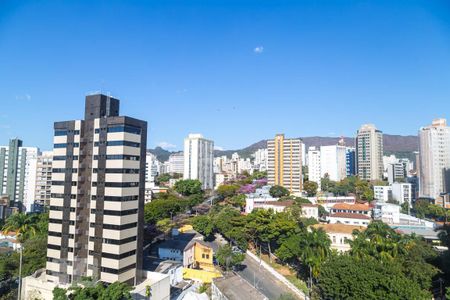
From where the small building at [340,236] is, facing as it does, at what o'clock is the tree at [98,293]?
The tree is roughly at 1 o'clock from the small building.

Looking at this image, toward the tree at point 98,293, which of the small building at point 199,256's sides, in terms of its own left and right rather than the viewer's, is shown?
right

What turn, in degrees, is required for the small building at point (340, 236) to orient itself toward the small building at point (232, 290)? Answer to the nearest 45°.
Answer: approximately 45° to its right

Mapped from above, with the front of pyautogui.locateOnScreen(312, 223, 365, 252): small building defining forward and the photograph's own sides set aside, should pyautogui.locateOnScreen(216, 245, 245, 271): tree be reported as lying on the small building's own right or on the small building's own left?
on the small building's own right

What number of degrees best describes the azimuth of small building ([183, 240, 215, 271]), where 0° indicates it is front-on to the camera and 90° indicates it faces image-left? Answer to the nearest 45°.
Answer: approximately 315°

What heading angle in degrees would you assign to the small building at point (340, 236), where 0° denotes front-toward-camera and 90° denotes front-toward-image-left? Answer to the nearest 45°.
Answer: approximately 0°

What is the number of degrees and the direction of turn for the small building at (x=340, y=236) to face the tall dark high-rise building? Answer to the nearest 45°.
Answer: approximately 45° to its right
